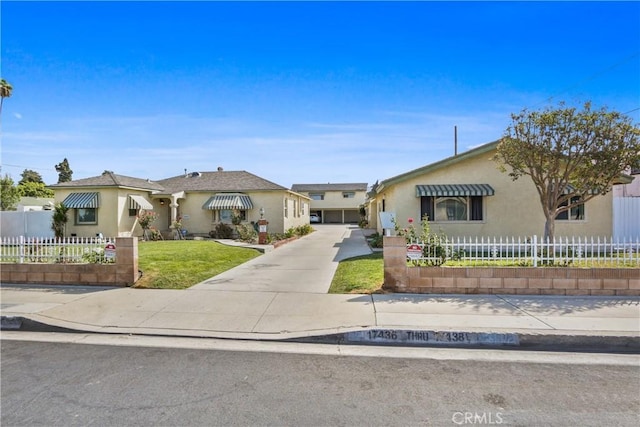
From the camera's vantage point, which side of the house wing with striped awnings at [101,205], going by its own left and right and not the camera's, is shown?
front

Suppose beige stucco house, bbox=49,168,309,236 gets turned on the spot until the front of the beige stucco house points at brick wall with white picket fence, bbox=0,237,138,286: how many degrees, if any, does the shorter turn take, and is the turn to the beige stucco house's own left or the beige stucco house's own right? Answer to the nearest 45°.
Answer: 0° — it already faces it

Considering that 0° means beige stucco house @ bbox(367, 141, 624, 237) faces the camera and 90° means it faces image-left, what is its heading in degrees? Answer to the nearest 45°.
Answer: approximately 0°

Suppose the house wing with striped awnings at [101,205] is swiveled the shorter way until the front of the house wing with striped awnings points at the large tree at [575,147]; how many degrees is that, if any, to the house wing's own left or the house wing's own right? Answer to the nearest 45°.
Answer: approximately 45° to the house wing's own left

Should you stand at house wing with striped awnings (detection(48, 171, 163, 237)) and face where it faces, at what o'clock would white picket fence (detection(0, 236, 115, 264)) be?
The white picket fence is roughly at 12 o'clock from the house wing with striped awnings.

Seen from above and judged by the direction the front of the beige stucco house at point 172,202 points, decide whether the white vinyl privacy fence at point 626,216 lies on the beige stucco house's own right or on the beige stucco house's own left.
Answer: on the beige stucco house's own left

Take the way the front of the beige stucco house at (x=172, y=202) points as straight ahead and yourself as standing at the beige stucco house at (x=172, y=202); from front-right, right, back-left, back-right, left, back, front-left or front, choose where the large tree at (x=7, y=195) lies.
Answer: back-right

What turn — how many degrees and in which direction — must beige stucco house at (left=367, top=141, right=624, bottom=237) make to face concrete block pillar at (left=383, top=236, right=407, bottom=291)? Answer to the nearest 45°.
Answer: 0° — it already faces it

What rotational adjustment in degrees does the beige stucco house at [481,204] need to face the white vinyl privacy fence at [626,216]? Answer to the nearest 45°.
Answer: approximately 90° to its left

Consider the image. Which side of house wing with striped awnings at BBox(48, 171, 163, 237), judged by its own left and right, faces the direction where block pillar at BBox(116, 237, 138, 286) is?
front

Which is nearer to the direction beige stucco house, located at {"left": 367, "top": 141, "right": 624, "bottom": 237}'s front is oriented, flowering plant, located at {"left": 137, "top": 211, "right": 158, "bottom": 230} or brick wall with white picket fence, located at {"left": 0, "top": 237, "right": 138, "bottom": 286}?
the brick wall with white picket fence

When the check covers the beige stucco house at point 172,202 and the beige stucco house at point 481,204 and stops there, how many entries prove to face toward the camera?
2

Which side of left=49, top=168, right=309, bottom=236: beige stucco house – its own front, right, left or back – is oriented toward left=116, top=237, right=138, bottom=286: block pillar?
front

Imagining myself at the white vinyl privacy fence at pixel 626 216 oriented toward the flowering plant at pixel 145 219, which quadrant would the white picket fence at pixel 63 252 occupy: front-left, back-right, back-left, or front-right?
front-left

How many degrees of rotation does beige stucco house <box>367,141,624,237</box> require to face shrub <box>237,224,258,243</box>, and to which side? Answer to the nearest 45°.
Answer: approximately 90° to its right

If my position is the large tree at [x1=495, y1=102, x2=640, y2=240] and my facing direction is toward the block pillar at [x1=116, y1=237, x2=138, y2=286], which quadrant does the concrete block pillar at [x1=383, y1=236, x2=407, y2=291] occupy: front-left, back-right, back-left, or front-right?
front-left
